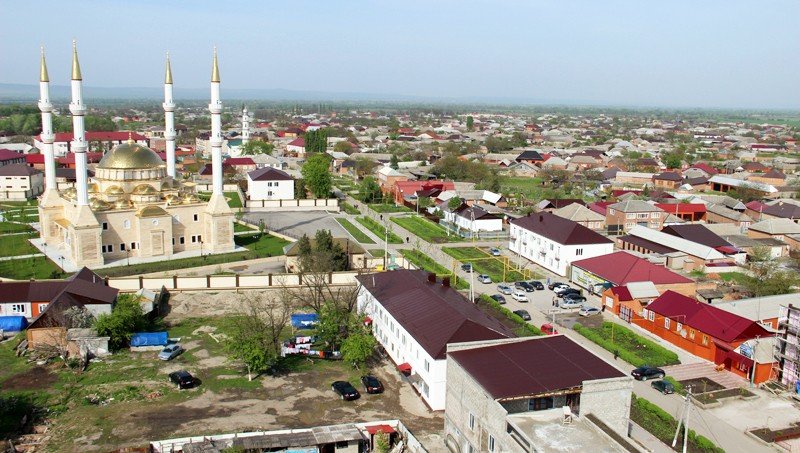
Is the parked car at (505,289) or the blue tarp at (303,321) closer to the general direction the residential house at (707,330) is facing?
the blue tarp

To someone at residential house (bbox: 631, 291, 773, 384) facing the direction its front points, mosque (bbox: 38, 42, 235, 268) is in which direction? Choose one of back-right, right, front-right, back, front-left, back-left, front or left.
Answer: front-right

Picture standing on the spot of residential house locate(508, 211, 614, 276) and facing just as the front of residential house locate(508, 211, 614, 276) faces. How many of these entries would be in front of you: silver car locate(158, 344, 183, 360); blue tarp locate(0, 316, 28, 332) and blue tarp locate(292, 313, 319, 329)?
3

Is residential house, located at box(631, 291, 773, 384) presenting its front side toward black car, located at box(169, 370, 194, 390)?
yes

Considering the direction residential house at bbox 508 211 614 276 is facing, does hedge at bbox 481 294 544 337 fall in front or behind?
in front

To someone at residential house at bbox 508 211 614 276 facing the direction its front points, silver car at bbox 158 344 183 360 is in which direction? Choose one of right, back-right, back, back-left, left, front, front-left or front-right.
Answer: front

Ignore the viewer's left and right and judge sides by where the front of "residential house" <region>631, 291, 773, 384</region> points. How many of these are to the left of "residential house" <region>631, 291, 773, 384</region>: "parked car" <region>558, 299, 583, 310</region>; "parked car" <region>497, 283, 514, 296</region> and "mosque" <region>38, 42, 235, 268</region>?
0

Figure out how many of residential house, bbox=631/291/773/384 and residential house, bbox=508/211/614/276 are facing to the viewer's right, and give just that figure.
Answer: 0

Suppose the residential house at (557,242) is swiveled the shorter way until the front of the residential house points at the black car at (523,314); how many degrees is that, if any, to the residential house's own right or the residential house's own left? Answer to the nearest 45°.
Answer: approximately 45° to the residential house's own left

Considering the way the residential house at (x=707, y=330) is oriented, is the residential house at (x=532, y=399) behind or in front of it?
in front

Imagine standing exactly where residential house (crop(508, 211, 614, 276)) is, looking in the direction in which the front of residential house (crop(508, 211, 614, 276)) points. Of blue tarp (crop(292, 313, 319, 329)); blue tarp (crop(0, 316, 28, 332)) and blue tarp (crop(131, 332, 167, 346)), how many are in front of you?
3

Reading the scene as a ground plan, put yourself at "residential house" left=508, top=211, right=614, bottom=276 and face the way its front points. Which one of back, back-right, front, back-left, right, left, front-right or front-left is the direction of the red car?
front-left

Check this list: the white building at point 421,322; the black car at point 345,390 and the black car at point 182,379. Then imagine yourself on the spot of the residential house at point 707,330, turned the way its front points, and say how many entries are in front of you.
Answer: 3

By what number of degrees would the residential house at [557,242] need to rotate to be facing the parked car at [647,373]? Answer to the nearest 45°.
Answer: approximately 45° to its left
